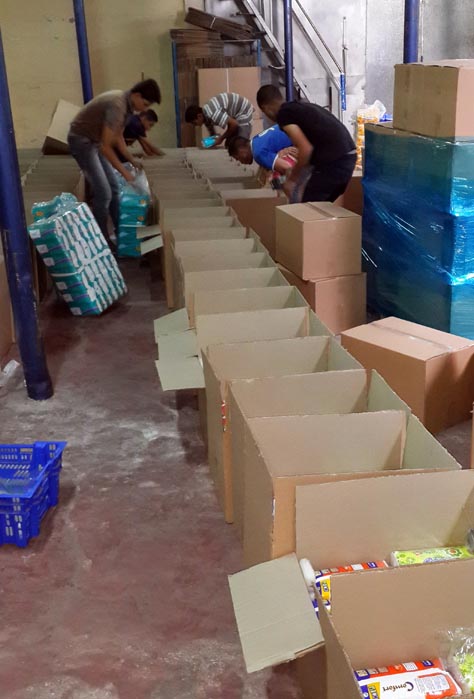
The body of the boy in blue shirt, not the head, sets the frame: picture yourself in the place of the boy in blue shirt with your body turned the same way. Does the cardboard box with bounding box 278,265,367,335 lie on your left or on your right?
on your left

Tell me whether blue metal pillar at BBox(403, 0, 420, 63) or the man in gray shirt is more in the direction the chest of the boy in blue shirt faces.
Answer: the man in gray shirt

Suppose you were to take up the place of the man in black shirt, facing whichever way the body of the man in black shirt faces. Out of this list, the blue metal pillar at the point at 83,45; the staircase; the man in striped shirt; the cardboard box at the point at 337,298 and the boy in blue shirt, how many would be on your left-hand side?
1

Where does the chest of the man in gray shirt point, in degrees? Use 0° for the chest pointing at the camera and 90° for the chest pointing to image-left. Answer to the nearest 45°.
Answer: approximately 270°

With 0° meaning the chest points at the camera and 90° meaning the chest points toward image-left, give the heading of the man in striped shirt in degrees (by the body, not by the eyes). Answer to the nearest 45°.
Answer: approximately 90°

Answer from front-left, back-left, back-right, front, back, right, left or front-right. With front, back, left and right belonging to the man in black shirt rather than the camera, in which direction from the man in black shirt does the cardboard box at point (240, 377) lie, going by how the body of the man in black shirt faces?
left

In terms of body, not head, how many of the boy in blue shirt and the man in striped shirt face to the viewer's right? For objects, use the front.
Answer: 0

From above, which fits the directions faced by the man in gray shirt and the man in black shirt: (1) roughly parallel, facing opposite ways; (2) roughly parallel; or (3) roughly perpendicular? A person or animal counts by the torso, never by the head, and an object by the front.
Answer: roughly parallel, facing opposite ways

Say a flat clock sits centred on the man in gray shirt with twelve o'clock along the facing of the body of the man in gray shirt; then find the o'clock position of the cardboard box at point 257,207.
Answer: The cardboard box is roughly at 1 o'clock from the man in gray shirt.

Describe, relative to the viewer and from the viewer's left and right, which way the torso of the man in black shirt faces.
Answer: facing to the left of the viewer

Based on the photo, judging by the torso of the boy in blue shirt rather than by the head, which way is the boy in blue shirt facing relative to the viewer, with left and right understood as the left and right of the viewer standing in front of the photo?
facing to the left of the viewer

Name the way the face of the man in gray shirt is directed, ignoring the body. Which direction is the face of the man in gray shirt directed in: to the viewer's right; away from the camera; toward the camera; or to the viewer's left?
to the viewer's right

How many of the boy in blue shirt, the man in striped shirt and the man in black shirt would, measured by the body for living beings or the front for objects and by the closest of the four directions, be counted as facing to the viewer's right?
0

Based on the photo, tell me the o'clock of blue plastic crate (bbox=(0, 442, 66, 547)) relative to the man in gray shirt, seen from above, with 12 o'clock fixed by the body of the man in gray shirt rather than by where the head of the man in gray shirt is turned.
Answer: The blue plastic crate is roughly at 3 o'clock from the man in gray shirt.
